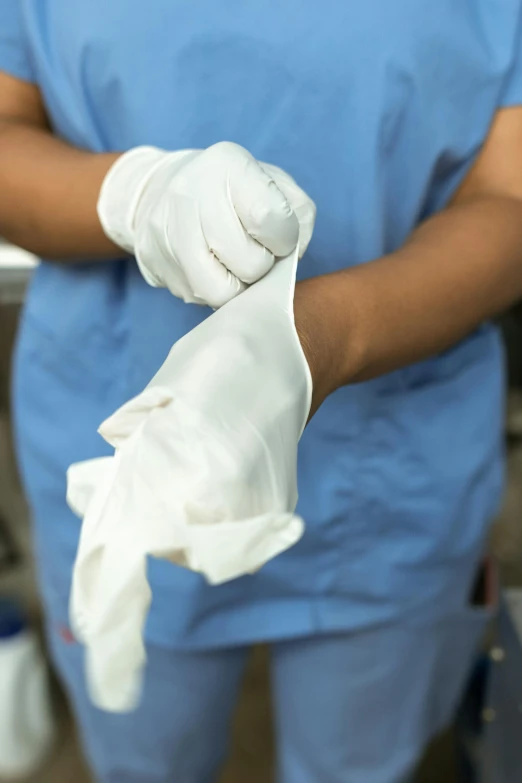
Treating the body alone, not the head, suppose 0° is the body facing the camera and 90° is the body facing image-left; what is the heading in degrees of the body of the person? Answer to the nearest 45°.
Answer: approximately 0°
